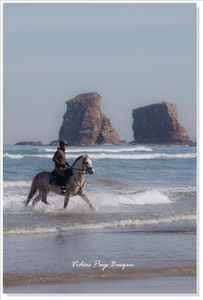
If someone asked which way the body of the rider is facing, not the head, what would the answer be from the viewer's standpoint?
to the viewer's right

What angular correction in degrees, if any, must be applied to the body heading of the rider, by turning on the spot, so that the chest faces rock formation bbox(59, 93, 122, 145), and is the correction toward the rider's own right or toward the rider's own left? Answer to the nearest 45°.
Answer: approximately 90° to the rider's own left
